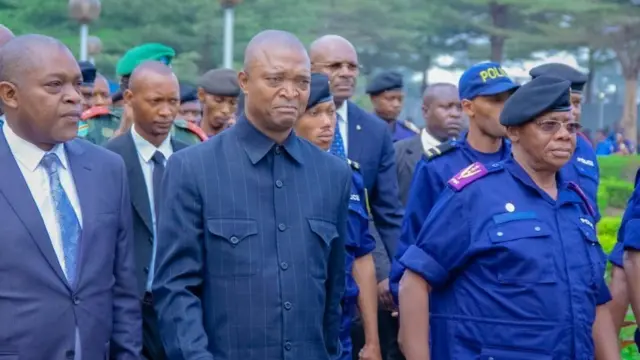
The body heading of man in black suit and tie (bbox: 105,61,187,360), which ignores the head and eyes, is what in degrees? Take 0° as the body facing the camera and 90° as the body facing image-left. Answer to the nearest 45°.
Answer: approximately 315°

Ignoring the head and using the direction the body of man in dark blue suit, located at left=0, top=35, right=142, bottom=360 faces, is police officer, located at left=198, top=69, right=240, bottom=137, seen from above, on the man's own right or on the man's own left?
on the man's own left

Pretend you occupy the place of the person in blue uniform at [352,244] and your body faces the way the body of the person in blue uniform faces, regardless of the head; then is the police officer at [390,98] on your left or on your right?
on your left

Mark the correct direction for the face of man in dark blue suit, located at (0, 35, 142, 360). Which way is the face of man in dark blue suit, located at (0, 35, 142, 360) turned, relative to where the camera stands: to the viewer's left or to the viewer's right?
to the viewer's right
